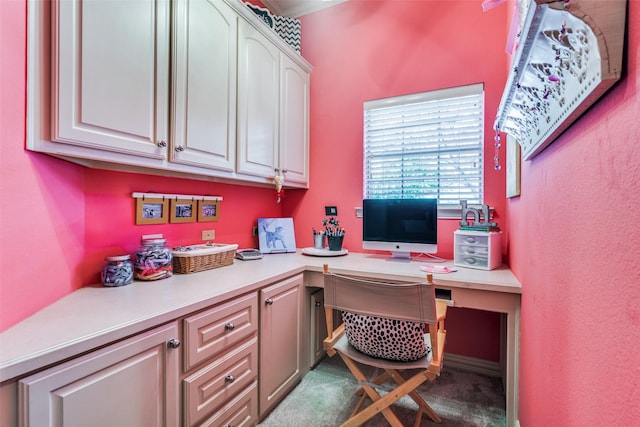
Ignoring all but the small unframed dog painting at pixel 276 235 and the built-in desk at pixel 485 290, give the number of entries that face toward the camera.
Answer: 2

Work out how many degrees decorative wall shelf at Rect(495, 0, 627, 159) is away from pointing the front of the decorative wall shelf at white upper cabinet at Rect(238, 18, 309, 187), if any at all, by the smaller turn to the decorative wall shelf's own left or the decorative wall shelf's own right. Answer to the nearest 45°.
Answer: approximately 45° to the decorative wall shelf's own right

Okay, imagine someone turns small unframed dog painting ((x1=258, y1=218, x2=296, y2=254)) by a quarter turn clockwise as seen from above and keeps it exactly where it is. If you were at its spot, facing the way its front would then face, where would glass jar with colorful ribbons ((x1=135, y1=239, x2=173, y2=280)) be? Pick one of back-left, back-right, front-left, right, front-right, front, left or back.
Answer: front-left

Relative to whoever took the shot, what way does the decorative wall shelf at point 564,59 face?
facing the viewer and to the left of the viewer

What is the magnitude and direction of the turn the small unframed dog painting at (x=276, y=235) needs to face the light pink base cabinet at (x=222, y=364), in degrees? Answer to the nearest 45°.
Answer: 0° — it already faces it

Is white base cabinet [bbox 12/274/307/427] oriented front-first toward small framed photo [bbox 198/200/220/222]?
no

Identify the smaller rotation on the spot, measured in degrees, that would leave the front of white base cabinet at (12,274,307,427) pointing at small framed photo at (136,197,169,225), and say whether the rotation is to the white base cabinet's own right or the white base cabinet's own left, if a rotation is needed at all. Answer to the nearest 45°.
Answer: approximately 135° to the white base cabinet's own left

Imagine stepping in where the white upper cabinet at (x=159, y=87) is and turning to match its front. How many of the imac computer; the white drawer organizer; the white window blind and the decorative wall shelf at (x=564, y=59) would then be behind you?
0

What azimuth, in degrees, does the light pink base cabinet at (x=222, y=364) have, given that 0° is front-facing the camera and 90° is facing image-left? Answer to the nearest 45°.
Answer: approximately 315°

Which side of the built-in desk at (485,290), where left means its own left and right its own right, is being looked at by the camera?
front

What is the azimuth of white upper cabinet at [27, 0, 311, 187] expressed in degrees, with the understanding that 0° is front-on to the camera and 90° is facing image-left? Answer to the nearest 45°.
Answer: approximately 315°

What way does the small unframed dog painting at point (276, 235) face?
toward the camera

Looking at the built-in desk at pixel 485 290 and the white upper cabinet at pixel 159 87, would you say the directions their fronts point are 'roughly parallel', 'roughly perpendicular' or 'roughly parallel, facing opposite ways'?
roughly perpendicular
